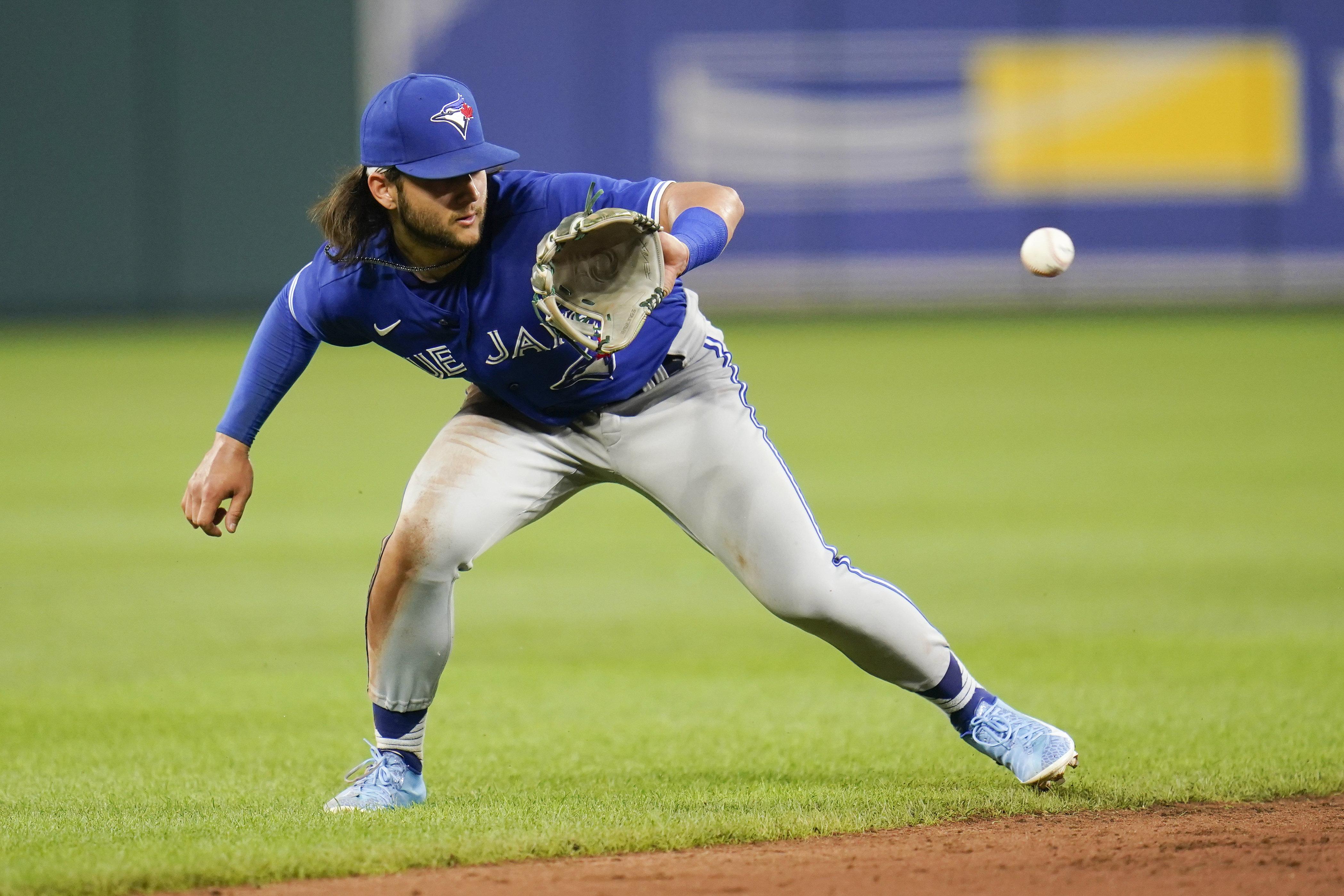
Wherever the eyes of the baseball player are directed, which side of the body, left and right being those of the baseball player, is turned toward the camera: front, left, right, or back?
front

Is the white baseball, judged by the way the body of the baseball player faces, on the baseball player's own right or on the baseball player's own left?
on the baseball player's own left
